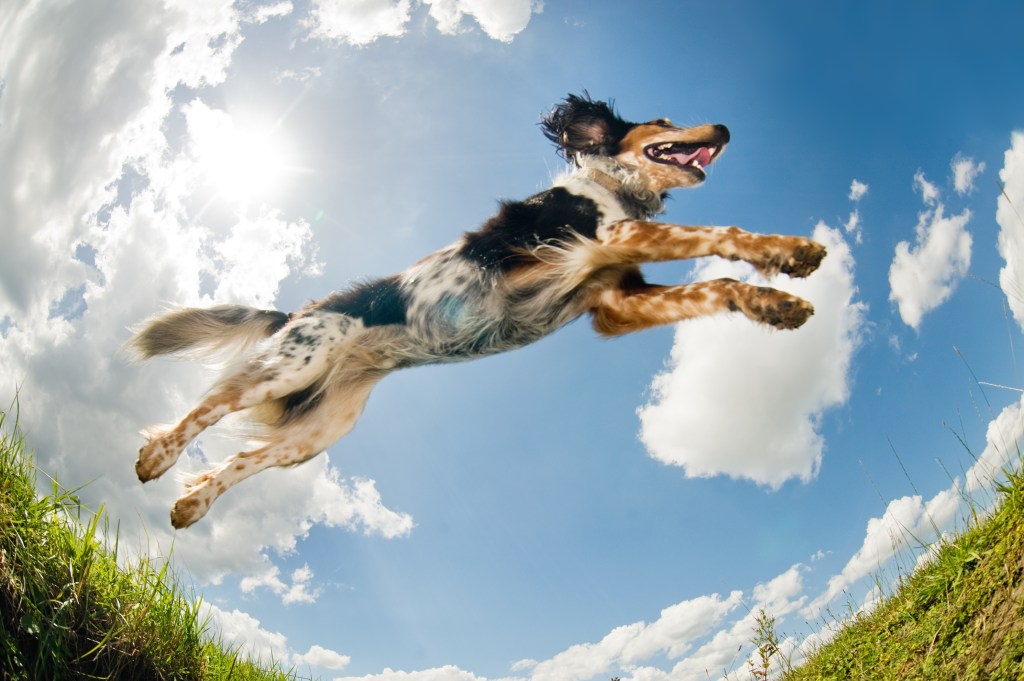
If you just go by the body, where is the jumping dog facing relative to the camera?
to the viewer's right
